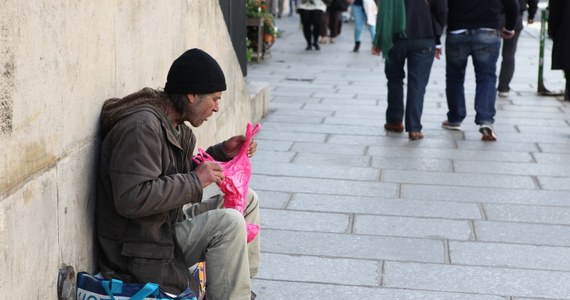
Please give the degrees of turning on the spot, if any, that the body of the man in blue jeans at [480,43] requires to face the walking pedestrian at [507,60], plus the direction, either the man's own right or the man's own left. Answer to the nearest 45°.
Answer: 0° — they already face them

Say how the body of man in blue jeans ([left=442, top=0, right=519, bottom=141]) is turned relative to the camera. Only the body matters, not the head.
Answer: away from the camera

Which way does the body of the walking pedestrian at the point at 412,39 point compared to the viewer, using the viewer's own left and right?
facing away from the viewer

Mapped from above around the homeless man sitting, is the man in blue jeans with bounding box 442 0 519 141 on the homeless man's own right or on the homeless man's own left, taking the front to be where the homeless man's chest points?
on the homeless man's own left

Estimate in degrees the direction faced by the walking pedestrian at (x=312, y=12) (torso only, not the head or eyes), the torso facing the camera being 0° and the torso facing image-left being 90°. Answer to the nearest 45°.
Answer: approximately 0°

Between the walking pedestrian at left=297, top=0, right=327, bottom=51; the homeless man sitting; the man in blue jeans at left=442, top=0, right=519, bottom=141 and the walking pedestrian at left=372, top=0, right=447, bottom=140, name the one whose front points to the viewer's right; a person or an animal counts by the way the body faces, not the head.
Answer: the homeless man sitting

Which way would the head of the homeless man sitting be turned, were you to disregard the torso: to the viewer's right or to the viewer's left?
to the viewer's right

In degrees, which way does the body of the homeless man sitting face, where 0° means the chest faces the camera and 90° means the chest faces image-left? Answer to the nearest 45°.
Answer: approximately 270°

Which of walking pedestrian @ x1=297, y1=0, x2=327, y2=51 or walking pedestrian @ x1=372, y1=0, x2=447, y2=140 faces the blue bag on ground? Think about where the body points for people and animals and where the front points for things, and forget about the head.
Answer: walking pedestrian @ x1=297, y1=0, x2=327, y2=51

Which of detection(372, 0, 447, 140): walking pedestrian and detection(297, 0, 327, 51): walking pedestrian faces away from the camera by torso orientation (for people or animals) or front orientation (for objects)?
detection(372, 0, 447, 140): walking pedestrian

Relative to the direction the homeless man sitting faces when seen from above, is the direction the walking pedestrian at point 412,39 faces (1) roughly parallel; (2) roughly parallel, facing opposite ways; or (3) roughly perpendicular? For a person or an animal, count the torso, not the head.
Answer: roughly perpendicular
